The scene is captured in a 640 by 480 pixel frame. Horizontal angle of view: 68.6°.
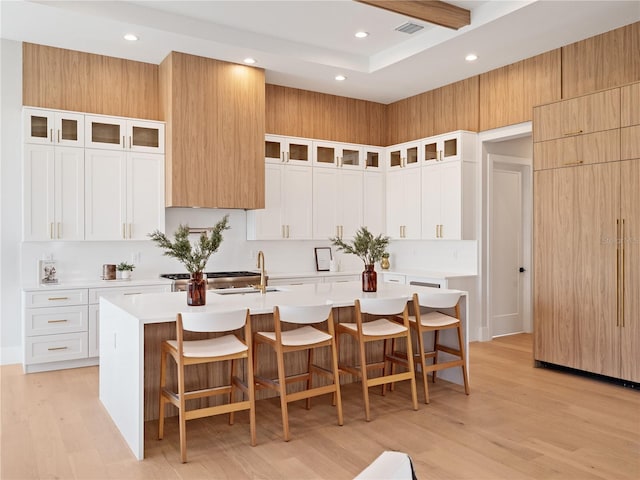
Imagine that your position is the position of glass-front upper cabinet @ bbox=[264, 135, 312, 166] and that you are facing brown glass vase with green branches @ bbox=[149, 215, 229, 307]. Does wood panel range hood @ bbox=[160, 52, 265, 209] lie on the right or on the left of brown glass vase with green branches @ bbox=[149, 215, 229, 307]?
right

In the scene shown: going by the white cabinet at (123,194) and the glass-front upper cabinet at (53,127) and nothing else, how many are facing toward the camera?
2

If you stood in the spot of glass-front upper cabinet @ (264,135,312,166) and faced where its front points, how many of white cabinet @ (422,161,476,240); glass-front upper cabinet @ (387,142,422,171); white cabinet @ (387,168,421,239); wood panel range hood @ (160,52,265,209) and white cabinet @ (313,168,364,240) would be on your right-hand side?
1

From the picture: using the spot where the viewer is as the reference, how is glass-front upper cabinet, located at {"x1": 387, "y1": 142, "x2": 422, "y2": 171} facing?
facing the viewer and to the left of the viewer

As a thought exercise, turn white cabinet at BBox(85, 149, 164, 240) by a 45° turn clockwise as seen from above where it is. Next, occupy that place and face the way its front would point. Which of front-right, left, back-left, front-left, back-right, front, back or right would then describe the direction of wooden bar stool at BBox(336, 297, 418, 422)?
left

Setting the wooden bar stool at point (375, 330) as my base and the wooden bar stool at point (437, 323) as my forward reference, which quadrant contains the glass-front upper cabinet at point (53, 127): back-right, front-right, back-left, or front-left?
back-left

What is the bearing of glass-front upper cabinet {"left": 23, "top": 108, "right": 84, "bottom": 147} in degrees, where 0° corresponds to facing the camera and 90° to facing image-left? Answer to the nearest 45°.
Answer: approximately 0°

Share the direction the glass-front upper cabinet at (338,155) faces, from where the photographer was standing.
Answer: facing the viewer and to the right of the viewer

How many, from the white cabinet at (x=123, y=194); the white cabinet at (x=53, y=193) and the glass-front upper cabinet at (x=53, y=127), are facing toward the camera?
3

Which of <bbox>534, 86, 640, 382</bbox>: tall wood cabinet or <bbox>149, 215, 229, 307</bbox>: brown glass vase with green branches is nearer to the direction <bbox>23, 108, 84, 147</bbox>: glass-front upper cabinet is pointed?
the brown glass vase with green branches

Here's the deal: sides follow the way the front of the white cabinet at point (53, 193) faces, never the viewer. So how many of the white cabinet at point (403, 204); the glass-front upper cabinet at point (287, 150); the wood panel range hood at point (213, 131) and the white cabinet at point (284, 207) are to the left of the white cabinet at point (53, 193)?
4

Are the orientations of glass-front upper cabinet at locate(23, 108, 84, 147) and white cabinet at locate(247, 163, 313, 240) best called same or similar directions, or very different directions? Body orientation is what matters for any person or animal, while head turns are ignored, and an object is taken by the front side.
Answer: same or similar directions

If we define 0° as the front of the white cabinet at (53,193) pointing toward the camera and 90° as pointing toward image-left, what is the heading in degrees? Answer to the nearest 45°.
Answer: approximately 0°

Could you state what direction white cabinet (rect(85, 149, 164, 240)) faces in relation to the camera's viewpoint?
facing the viewer

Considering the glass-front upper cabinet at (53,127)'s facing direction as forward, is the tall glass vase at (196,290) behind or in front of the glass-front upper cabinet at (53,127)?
in front

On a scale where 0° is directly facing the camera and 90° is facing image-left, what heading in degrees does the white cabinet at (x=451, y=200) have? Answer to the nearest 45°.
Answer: approximately 45°

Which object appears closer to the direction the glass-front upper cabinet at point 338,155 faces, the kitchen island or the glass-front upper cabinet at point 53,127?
the kitchen island

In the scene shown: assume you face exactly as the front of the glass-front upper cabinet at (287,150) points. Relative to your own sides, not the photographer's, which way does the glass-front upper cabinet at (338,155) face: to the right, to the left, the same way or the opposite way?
the same way
